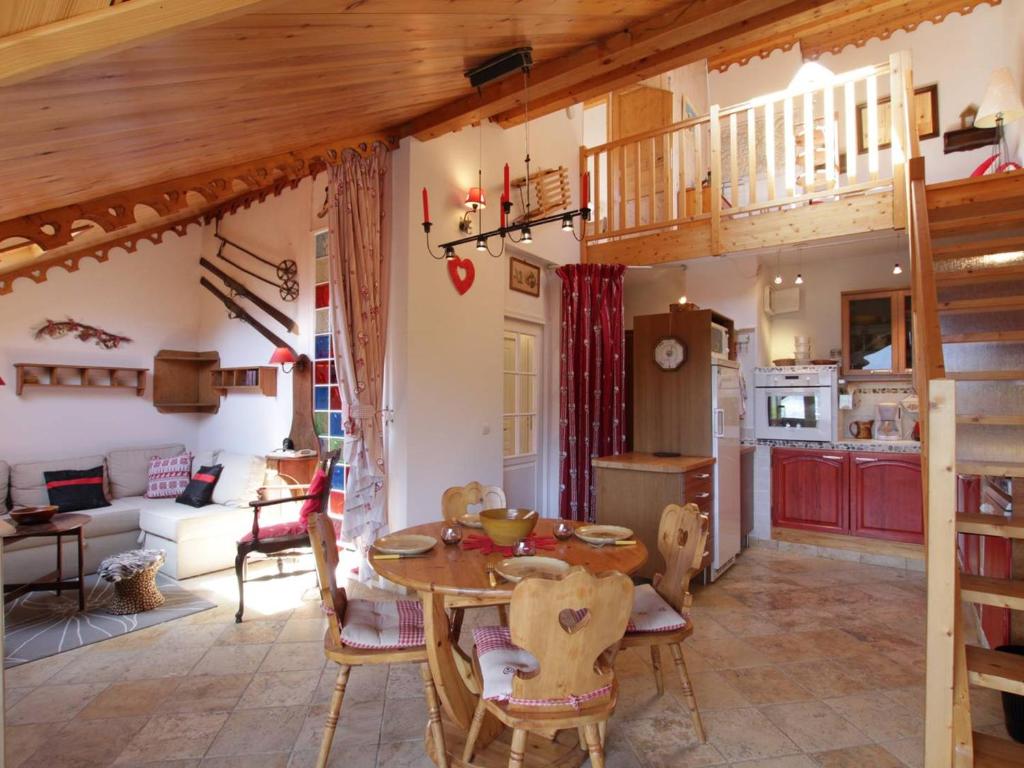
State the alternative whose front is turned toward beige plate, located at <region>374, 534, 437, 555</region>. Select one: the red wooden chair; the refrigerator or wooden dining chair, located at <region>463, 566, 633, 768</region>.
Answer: the wooden dining chair

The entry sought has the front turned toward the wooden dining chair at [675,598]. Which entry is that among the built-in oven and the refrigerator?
the built-in oven

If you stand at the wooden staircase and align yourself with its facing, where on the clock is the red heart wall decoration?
The red heart wall decoration is roughly at 3 o'clock from the wooden staircase.

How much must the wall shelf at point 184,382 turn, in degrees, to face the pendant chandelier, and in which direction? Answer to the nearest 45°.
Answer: approximately 45° to its left

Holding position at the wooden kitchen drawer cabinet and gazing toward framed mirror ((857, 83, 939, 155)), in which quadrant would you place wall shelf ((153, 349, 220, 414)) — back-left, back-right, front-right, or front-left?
back-left

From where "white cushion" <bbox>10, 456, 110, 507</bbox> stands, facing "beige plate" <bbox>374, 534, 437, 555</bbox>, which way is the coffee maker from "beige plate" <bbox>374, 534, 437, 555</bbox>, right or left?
left

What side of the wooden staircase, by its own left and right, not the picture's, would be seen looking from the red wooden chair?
right

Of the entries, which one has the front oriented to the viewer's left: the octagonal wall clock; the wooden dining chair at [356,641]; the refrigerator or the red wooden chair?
the red wooden chair

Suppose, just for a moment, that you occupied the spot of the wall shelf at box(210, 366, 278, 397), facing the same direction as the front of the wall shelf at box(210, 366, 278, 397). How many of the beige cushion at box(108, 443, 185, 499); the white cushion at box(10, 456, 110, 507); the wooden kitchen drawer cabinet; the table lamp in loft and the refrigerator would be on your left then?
3

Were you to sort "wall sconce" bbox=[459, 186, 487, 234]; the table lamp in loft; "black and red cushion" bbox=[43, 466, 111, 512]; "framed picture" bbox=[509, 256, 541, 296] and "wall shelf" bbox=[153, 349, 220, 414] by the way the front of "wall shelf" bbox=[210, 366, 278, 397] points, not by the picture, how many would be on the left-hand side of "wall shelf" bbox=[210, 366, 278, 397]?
3
